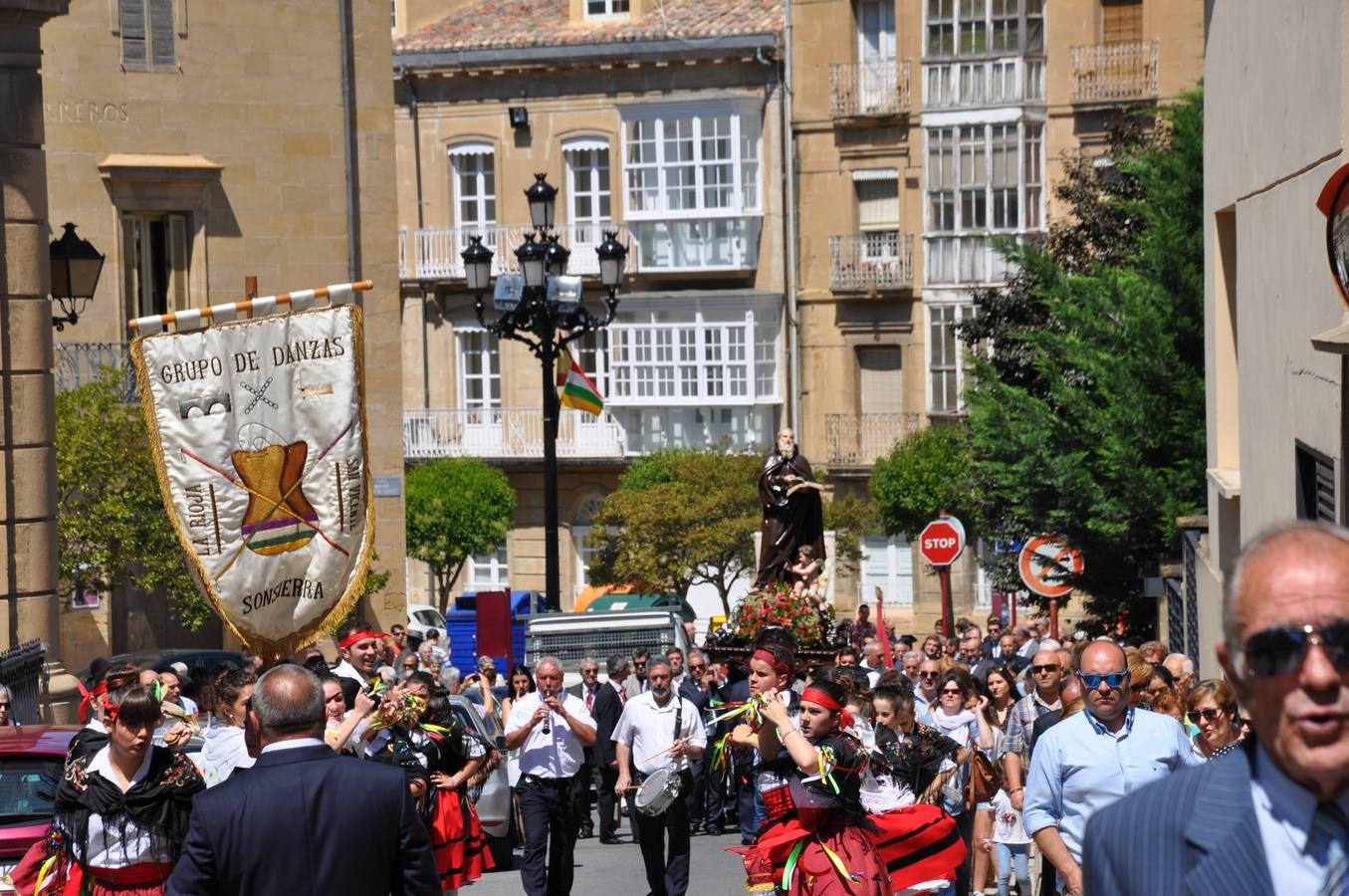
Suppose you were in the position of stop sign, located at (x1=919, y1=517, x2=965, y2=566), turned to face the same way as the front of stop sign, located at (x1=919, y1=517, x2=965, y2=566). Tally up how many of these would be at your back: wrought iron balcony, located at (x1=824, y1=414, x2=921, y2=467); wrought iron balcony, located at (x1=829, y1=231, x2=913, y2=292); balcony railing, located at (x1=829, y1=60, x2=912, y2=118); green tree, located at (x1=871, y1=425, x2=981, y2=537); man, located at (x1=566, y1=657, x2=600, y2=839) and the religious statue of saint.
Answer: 4

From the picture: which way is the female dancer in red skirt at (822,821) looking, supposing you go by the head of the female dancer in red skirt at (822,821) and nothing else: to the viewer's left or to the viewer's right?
to the viewer's left

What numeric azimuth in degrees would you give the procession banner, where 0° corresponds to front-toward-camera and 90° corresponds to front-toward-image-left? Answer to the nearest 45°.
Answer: approximately 0°
